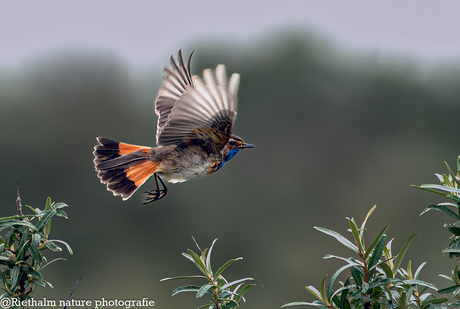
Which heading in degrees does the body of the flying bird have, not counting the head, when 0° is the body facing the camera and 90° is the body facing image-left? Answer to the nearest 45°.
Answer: approximately 270°

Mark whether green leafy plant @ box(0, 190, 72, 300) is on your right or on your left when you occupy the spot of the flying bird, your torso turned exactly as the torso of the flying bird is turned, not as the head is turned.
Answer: on your right

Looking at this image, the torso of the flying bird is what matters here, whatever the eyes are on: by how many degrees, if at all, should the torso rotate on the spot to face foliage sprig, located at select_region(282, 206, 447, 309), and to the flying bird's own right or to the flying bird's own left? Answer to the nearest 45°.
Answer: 0° — it already faces it
